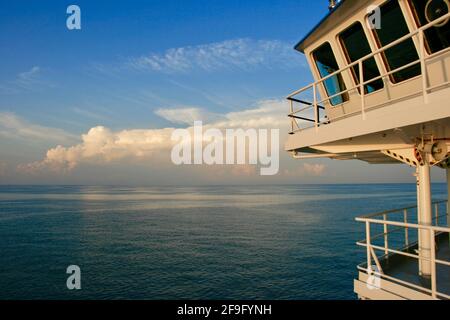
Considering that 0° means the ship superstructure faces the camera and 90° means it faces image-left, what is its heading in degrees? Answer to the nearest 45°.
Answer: approximately 45°
